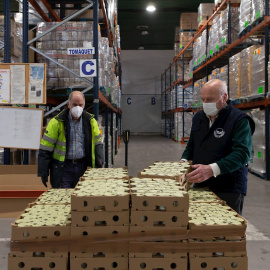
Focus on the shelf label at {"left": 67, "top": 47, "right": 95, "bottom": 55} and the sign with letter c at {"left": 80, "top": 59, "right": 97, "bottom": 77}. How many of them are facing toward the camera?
2

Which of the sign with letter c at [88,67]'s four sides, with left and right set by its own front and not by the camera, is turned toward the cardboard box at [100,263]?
front

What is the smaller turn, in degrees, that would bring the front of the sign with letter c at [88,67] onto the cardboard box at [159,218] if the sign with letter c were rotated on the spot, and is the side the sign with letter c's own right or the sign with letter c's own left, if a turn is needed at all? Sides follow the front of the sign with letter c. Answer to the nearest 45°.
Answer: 0° — it already faces it

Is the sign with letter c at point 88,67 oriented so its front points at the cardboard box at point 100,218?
yes

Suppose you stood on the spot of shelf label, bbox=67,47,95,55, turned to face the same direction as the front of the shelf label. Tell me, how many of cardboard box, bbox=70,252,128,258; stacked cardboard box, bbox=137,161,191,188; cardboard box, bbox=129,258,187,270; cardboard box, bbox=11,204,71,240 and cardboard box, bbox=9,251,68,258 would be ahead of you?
5

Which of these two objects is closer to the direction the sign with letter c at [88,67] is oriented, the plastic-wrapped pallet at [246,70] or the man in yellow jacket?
the man in yellow jacket

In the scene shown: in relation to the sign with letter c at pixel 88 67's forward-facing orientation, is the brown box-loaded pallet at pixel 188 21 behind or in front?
behind

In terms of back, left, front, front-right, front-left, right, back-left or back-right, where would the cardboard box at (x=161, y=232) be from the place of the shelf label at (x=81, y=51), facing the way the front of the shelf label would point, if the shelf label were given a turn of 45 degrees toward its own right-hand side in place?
front-left

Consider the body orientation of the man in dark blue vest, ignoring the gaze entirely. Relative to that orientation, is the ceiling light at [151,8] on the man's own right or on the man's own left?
on the man's own right

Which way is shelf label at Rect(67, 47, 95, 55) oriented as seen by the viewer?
toward the camera

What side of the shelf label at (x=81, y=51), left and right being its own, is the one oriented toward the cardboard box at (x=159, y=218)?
front

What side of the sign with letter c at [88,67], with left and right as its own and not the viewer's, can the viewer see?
front

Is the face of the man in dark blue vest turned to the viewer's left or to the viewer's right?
to the viewer's left
